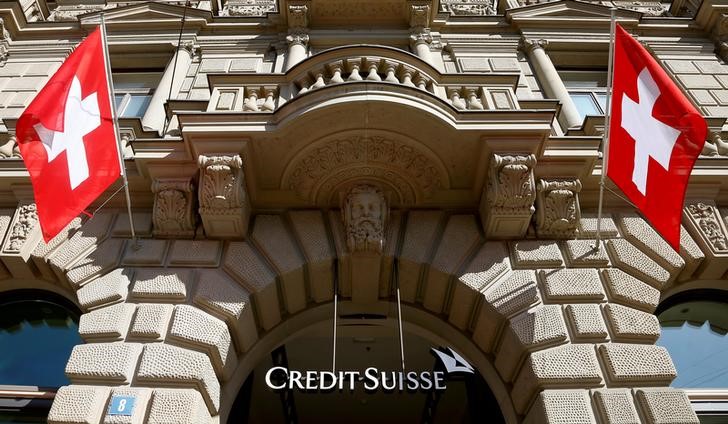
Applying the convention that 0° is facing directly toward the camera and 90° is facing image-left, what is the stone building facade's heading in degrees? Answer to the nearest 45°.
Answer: approximately 0°

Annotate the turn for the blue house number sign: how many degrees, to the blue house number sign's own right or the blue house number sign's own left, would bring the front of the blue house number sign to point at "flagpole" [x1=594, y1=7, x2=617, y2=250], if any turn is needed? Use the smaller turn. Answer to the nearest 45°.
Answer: approximately 45° to the blue house number sign's own left
